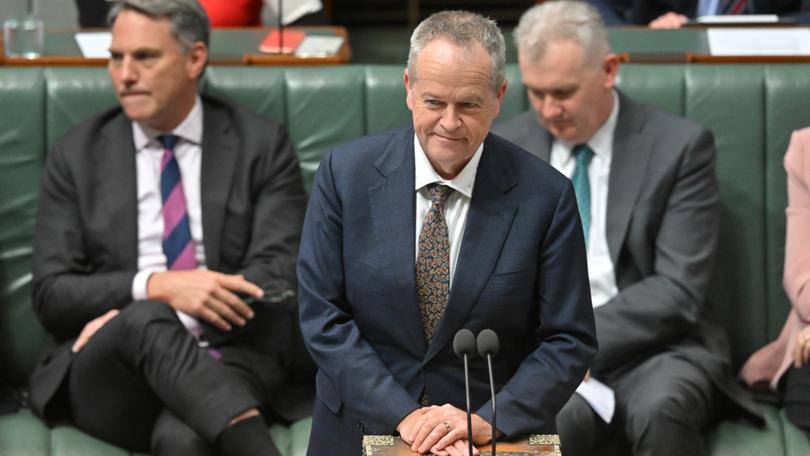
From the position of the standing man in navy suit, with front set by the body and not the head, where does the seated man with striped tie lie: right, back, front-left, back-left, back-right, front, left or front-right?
back-right

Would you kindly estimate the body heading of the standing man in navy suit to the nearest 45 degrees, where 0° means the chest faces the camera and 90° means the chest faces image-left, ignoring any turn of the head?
approximately 0°

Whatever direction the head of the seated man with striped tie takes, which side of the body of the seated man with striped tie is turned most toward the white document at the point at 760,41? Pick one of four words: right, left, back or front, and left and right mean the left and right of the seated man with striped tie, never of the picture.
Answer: left

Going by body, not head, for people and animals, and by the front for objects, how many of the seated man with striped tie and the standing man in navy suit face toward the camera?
2

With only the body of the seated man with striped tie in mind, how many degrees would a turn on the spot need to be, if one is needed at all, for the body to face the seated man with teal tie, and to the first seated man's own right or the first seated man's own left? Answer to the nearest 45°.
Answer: approximately 90° to the first seated man's own left

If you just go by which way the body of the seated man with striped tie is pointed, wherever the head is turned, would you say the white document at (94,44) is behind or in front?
behind

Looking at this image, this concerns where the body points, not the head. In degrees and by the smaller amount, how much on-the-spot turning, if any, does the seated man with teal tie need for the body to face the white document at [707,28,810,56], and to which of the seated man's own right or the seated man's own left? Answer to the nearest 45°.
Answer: approximately 180°

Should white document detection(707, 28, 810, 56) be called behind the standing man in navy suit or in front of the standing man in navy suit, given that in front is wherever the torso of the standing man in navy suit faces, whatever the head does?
behind

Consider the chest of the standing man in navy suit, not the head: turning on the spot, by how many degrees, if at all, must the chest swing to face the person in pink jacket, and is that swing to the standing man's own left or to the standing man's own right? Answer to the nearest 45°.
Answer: approximately 135° to the standing man's own left
